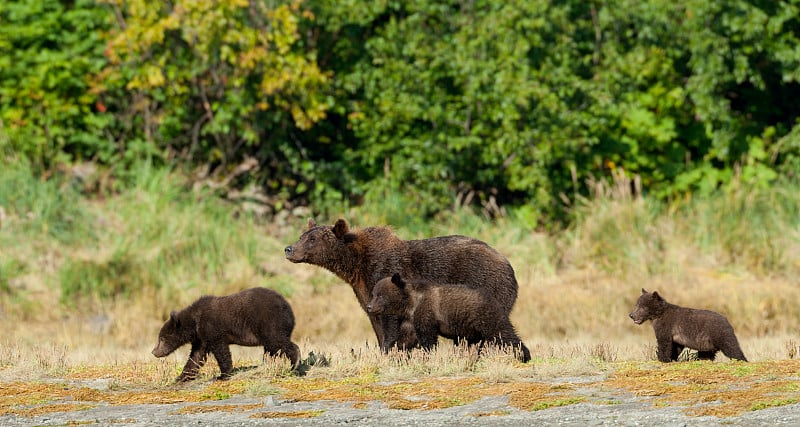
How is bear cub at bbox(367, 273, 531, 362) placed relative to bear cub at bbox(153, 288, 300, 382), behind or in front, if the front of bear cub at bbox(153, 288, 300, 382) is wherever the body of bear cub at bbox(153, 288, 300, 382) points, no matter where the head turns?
behind

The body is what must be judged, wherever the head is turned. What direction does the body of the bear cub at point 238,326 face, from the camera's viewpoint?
to the viewer's left

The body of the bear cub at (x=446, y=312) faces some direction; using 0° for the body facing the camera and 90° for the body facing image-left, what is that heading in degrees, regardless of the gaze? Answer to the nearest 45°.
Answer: approximately 90°

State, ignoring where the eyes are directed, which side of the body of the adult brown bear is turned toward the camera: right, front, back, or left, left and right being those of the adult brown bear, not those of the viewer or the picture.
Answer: left

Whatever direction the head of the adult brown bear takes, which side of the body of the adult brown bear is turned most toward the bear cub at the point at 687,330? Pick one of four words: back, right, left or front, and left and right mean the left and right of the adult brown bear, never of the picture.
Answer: back

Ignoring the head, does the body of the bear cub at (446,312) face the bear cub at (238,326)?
yes

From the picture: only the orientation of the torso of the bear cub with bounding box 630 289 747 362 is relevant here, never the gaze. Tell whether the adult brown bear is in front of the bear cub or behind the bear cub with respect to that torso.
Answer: in front

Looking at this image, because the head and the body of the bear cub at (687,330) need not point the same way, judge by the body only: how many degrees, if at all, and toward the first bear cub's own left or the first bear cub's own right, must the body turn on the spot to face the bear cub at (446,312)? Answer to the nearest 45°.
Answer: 0° — it already faces it
